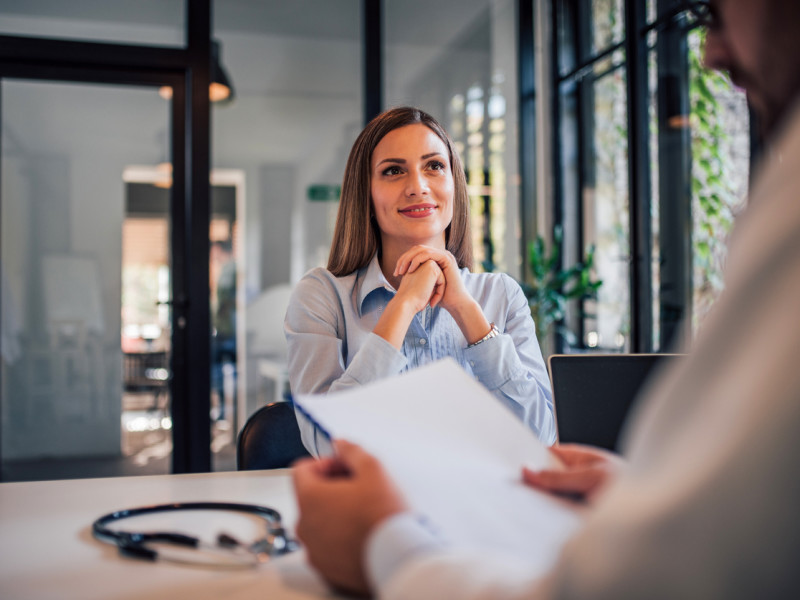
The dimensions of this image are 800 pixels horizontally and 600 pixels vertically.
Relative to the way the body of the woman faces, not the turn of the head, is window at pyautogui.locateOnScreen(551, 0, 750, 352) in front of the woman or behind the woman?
behind

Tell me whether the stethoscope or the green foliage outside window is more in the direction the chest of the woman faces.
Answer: the stethoscope

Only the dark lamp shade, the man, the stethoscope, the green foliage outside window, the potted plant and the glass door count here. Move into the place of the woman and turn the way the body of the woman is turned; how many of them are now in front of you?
2

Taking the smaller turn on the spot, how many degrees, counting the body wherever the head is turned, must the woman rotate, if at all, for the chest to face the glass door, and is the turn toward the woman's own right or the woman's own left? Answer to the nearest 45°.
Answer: approximately 135° to the woman's own right

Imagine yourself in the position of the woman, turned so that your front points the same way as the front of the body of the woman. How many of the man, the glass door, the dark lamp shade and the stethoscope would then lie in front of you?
2

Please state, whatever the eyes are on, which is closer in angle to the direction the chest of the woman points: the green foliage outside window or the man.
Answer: the man

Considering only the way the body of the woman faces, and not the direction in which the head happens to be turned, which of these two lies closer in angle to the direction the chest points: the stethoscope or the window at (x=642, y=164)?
the stethoscope

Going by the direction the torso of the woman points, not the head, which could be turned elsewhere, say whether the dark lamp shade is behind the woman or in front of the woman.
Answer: behind

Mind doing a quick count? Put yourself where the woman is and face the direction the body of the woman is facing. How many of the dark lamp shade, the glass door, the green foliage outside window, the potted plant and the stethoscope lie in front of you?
1

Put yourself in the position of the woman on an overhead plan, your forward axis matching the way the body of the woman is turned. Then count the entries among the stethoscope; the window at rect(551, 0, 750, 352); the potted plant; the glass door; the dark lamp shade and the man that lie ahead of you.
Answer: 2

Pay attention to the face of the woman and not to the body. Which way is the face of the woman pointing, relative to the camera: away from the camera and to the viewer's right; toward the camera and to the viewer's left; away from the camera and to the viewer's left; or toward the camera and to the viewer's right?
toward the camera and to the viewer's right

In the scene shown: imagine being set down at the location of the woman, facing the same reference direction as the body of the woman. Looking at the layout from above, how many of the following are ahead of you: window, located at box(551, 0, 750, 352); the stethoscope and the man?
2

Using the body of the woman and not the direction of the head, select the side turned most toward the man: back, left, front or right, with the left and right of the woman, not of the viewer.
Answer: front

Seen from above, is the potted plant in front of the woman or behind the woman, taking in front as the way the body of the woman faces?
behind

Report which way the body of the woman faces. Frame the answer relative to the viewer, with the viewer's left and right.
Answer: facing the viewer

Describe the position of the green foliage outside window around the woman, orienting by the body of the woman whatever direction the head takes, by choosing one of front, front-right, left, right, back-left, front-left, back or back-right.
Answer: back-left

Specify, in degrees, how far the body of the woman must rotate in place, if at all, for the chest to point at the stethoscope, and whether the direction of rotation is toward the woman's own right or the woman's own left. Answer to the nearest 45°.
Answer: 0° — they already face it
